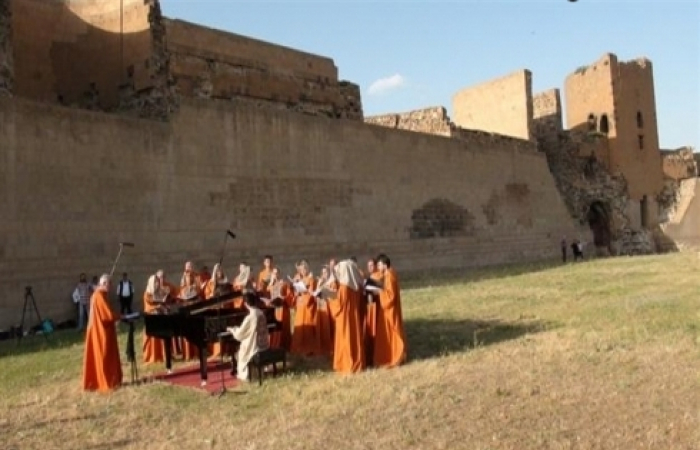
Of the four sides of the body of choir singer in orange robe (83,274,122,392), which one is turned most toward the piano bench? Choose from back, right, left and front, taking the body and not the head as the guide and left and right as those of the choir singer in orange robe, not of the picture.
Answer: front

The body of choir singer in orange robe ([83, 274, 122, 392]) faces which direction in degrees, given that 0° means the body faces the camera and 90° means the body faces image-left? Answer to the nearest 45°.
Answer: approximately 270°

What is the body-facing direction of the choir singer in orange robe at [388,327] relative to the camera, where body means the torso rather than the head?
to the viewer's left

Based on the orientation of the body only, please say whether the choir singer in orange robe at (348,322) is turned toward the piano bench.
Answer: no

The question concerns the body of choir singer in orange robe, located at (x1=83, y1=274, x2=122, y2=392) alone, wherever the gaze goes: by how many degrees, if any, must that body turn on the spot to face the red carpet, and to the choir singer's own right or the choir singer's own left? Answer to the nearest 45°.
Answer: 0° — they already face it

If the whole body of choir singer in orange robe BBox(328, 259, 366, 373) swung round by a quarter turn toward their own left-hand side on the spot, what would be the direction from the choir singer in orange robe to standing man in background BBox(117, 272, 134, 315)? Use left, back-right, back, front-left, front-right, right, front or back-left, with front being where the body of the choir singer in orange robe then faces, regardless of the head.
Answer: right

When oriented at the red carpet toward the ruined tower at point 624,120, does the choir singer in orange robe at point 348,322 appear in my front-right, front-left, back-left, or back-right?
front-right

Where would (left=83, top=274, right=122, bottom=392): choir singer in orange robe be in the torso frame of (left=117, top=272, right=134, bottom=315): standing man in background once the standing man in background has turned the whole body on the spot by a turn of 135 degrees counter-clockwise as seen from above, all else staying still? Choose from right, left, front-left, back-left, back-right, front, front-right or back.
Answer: back-right

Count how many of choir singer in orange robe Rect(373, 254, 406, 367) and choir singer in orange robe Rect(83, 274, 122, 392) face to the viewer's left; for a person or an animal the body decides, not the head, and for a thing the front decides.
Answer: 1

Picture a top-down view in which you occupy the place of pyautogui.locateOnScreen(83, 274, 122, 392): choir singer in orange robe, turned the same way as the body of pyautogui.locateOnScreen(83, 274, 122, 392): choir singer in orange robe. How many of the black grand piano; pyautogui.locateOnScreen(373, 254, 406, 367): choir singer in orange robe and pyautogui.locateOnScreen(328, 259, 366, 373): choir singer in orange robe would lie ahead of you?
3

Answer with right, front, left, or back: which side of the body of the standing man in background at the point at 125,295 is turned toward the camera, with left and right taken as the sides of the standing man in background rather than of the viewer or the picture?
front

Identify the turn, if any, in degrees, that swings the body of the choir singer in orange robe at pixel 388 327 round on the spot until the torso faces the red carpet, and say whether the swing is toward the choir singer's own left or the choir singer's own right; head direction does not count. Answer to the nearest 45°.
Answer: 0° — they already face it

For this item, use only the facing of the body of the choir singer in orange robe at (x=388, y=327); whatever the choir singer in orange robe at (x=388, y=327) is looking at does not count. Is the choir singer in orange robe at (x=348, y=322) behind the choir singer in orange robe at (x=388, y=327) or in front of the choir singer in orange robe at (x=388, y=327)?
in front
